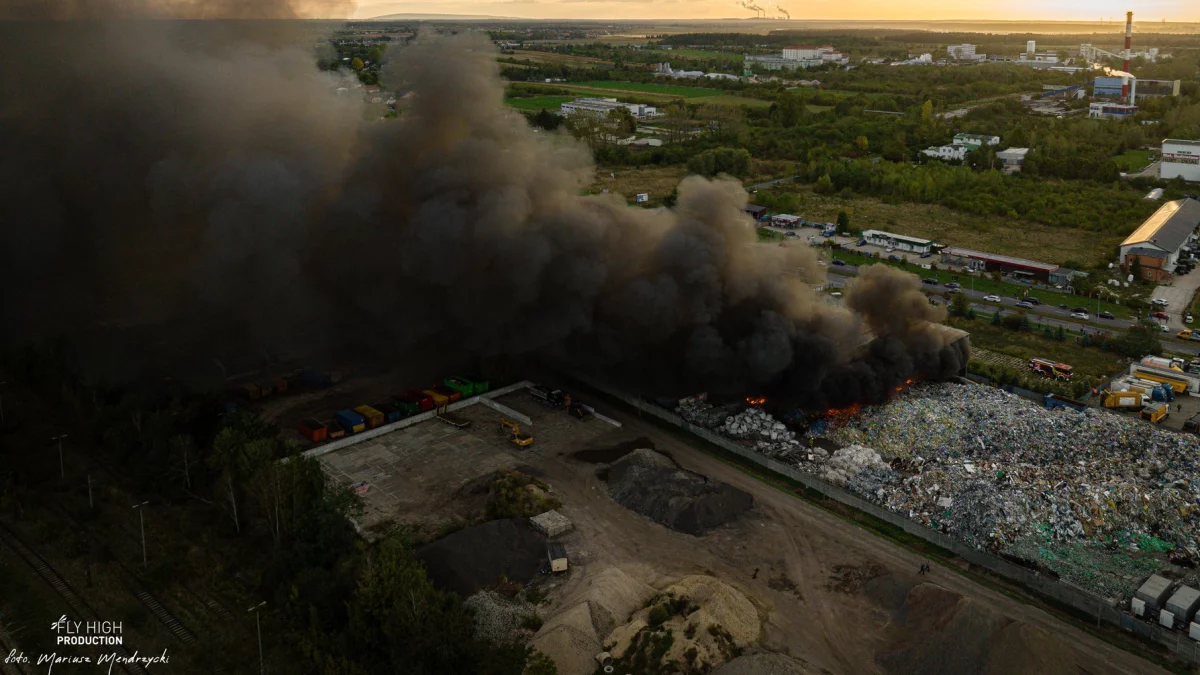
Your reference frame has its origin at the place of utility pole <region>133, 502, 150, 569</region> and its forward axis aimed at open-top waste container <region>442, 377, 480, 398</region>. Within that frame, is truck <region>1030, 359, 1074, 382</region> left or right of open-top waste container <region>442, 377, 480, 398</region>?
right
